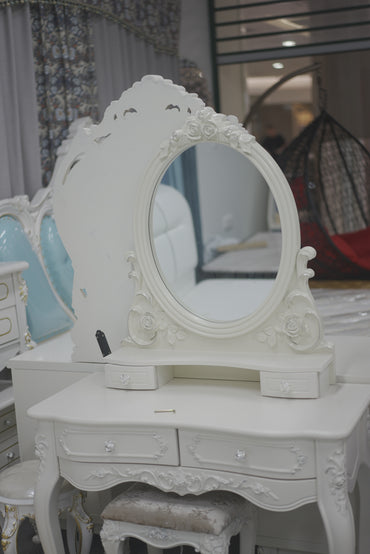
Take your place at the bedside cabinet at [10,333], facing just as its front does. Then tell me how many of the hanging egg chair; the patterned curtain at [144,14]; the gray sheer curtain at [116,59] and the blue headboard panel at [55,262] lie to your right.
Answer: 0

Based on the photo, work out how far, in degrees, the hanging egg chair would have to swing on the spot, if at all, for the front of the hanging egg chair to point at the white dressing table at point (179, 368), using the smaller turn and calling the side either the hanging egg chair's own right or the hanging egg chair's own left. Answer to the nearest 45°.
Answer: approximately 45° to the hanging egg chair's own right

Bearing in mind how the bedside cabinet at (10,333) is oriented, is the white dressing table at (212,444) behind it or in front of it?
in front

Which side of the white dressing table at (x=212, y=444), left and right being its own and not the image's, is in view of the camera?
front

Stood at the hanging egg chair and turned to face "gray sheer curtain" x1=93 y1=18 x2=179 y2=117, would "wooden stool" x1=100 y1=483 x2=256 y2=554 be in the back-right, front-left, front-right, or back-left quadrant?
front-left

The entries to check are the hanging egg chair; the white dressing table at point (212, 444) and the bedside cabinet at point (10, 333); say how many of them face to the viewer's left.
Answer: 0

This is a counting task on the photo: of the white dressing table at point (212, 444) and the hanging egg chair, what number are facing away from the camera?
0

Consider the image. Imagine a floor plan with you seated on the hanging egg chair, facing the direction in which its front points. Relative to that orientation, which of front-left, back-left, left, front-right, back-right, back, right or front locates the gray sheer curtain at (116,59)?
right

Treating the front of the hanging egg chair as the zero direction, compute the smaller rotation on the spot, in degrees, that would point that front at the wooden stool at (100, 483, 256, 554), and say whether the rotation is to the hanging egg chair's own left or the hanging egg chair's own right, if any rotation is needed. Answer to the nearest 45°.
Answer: approximately 45° to the hanging egg chair's own right

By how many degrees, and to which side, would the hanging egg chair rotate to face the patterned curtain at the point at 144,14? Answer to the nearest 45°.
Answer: approximately 90° to its right

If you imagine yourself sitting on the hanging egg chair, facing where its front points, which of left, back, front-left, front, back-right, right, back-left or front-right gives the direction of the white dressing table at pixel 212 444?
front-right

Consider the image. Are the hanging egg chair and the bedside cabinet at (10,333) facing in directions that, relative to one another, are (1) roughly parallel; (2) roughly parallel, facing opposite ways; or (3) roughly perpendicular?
roughly parallel

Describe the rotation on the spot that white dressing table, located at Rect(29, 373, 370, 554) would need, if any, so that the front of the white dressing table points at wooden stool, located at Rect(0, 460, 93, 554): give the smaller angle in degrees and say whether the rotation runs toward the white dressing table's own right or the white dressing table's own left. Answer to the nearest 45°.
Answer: approximately 135° to the white dressing table's own right

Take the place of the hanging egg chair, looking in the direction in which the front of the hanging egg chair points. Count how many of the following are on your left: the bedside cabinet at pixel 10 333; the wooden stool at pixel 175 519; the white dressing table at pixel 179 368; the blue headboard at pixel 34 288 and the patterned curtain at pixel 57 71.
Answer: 0

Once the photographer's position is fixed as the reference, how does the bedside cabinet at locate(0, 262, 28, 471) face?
facing the viewer and to the right of the viewer

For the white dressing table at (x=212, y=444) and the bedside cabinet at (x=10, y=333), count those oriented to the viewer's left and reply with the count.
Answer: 0

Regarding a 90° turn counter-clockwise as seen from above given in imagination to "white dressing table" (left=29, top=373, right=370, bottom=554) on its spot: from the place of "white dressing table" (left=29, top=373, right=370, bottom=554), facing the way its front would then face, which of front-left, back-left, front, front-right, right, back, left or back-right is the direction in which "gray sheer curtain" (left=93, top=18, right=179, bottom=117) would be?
left
